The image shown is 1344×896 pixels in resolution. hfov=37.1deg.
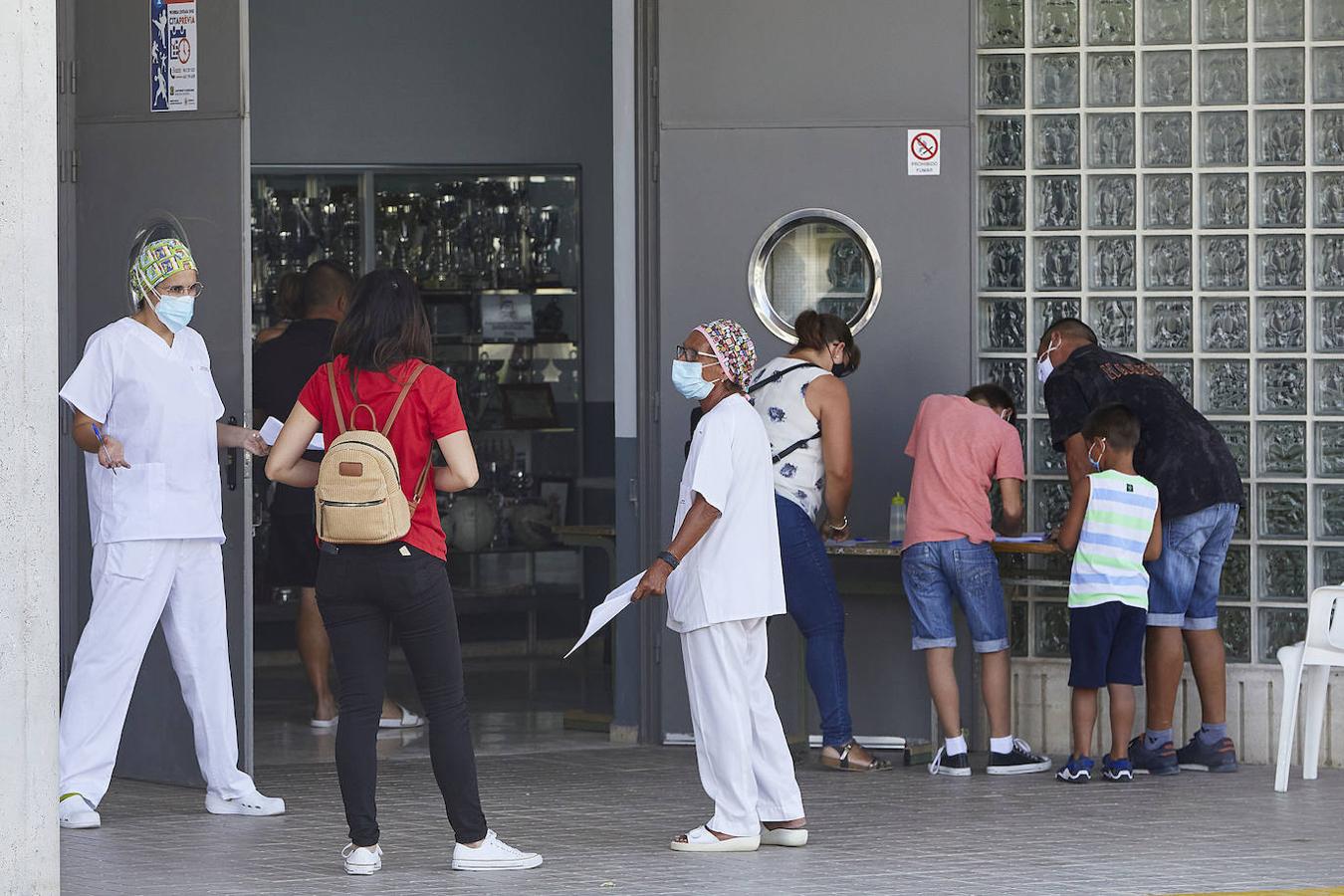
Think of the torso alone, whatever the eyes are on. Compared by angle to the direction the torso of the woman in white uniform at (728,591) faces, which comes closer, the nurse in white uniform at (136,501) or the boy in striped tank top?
the nurse in white uniform

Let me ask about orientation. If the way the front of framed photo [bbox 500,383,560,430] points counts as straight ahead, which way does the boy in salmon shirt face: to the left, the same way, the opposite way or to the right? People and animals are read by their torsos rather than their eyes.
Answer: the opposite way

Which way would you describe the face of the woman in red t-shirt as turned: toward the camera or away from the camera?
away from the camera

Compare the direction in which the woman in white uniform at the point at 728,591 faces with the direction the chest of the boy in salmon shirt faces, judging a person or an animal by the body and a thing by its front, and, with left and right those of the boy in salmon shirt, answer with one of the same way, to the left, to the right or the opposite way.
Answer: to the left

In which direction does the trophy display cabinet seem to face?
toward the camera

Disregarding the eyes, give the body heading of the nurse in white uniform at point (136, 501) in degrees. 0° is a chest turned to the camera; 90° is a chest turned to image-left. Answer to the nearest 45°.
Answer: approximately 315°

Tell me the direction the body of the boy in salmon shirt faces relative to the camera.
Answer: away from the camera

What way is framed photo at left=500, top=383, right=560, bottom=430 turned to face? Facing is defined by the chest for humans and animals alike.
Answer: toward the camera

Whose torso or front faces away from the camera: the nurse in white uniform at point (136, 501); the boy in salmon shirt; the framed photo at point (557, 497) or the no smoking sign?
the boy in salmon shirt

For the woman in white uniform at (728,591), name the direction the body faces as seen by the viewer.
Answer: to the viewer's left

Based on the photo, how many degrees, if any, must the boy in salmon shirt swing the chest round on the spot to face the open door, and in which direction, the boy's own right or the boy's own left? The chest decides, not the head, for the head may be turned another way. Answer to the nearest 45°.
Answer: approximately 90° to the boy's own left

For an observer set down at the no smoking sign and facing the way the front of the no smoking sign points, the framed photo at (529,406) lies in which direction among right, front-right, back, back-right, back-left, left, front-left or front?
back-right

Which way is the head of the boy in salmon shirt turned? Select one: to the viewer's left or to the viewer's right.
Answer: to the viewer's right

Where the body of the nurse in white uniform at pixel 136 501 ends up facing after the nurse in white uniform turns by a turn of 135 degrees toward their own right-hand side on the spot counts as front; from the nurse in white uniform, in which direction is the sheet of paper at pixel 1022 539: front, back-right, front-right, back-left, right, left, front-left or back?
back
